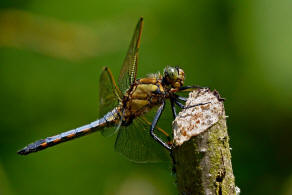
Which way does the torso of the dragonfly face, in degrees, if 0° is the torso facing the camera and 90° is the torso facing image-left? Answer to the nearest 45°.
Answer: approximately 270°
